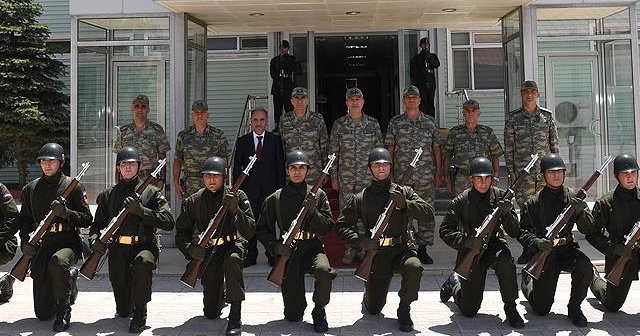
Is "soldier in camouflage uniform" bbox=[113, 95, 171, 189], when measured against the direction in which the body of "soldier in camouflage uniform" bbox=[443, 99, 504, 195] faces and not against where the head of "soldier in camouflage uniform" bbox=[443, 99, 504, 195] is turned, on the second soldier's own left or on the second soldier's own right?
on the second soldier's own right

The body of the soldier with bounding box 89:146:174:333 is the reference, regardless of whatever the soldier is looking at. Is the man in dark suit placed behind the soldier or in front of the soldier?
behind

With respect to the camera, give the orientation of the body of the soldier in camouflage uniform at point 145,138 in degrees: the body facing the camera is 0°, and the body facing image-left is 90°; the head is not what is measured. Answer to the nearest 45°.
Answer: approximately 0°

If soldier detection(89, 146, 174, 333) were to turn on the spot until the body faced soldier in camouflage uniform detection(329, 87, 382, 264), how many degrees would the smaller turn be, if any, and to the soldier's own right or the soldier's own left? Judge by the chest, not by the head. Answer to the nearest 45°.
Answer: approximately 135° to the soldier's own left

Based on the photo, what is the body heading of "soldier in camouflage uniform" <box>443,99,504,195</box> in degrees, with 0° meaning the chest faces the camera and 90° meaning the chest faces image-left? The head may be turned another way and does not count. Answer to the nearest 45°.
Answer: approximately 0°

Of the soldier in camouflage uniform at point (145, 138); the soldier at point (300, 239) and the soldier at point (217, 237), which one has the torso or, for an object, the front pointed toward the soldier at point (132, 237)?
the soldier in camouflage uniform

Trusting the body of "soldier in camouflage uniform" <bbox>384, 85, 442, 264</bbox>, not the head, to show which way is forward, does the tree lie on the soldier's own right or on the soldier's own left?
on the soldier's own right
